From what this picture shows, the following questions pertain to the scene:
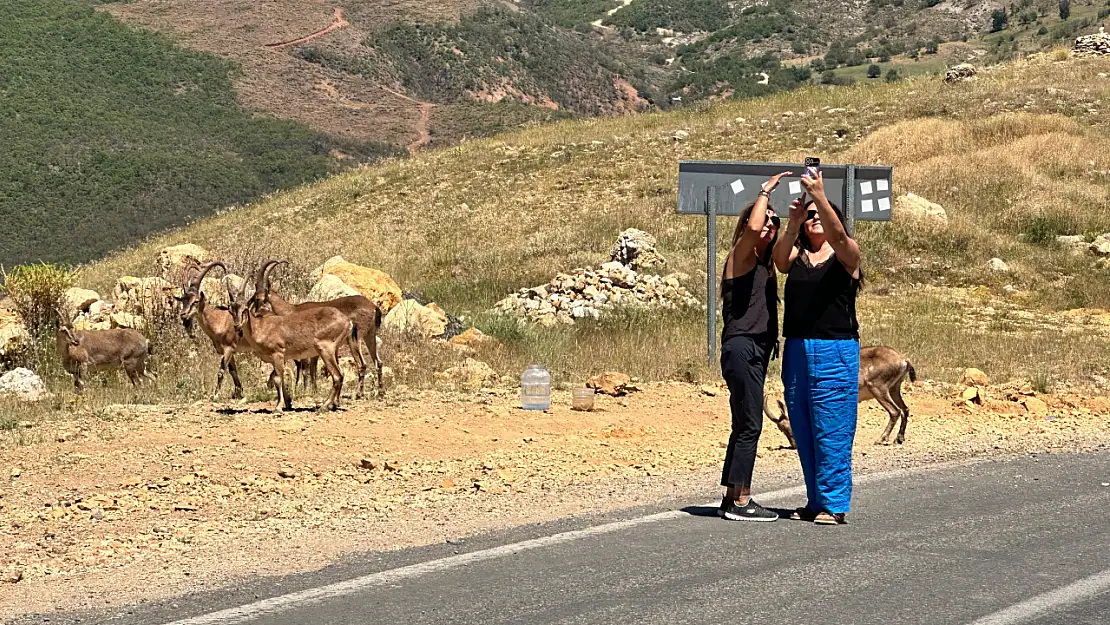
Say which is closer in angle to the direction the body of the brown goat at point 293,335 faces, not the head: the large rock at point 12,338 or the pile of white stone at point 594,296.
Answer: the large rock

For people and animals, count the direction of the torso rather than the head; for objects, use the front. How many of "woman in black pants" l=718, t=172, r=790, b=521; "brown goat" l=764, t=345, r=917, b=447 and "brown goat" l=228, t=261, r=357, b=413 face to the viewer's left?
2

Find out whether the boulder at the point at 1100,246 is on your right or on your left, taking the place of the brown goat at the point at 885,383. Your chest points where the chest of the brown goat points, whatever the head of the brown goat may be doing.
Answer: on your right

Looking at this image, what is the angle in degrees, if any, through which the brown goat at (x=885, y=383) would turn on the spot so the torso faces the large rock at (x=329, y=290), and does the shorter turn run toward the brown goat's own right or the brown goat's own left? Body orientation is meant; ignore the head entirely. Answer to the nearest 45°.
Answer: approximately 45° to the brown goat's own right

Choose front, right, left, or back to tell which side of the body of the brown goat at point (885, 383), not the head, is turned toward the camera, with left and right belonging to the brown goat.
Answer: left

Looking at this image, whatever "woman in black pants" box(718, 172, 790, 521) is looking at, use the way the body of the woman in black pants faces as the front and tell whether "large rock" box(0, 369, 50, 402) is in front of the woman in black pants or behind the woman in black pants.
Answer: behind

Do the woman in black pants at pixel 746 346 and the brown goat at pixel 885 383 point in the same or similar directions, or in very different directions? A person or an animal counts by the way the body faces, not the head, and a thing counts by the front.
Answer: very different directions

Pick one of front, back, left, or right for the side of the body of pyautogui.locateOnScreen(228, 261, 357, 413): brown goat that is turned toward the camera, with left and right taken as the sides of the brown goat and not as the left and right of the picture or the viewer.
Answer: left
